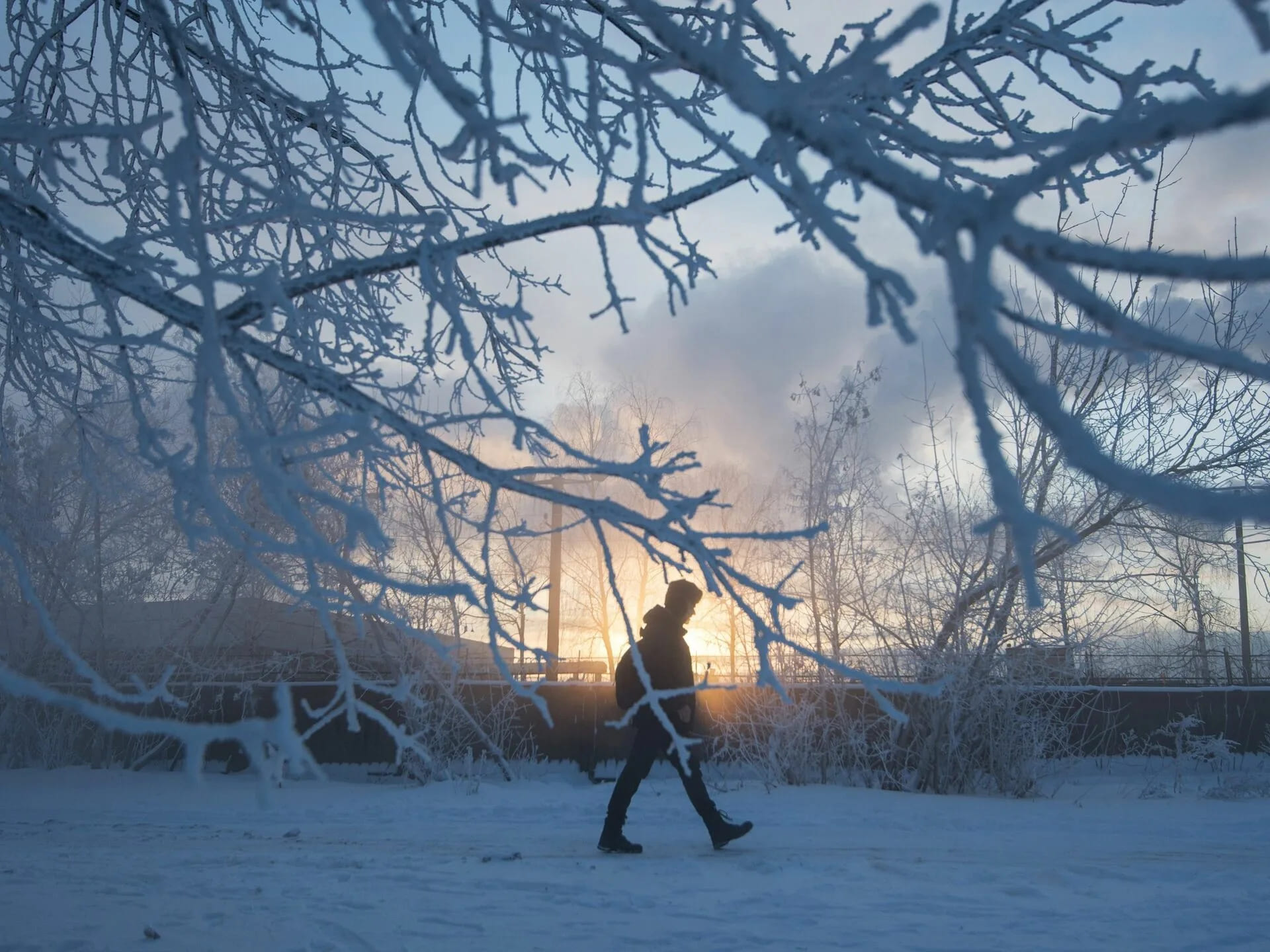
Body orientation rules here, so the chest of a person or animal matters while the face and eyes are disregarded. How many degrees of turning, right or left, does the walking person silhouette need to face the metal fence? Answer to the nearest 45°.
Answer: approximately 45° to its left

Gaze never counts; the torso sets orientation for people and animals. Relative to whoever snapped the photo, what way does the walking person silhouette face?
facing to the right of the viewer

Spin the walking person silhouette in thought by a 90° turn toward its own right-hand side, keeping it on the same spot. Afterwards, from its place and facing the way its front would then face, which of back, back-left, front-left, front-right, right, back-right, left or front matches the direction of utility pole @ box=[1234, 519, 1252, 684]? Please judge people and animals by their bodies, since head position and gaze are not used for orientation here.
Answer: back-left
